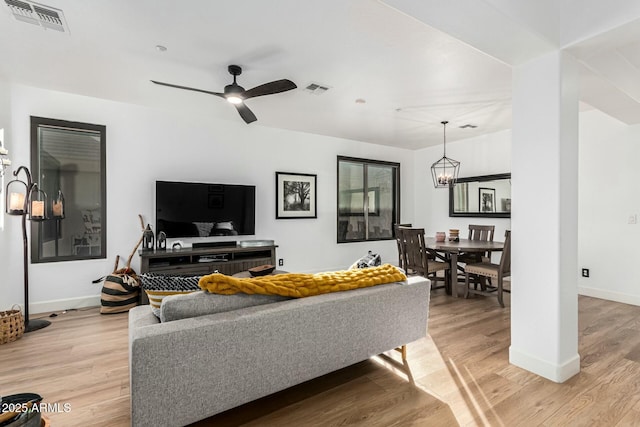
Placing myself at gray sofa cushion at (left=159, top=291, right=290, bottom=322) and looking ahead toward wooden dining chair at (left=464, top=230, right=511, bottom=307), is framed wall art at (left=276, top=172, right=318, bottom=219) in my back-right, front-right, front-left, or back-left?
front-left

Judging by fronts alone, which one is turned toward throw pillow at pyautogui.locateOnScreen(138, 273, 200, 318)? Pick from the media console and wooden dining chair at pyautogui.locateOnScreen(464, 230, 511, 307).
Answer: the media console

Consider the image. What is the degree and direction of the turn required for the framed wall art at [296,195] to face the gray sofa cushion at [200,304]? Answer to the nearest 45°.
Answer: approximately 45° to its right

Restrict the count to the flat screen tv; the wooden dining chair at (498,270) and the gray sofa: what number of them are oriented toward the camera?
1

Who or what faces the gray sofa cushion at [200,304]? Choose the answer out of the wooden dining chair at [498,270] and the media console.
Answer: the media console

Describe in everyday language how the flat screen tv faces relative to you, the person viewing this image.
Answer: facing the viewer

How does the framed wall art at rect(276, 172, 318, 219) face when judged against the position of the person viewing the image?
facing the viewer and to the right of the viewer

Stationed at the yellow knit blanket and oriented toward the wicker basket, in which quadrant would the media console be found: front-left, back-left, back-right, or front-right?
front-right

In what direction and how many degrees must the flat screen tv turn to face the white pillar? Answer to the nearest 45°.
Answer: approximately 45° to its left

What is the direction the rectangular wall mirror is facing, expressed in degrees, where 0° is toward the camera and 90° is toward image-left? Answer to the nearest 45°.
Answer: approximately 45°

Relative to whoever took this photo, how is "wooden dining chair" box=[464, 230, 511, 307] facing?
facing away from the viewer and to the left of the viewer

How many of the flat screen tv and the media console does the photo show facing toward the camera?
2

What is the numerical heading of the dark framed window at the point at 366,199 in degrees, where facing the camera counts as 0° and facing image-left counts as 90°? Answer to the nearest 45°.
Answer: approximately 315°

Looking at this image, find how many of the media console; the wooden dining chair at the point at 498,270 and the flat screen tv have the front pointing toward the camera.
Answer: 2
